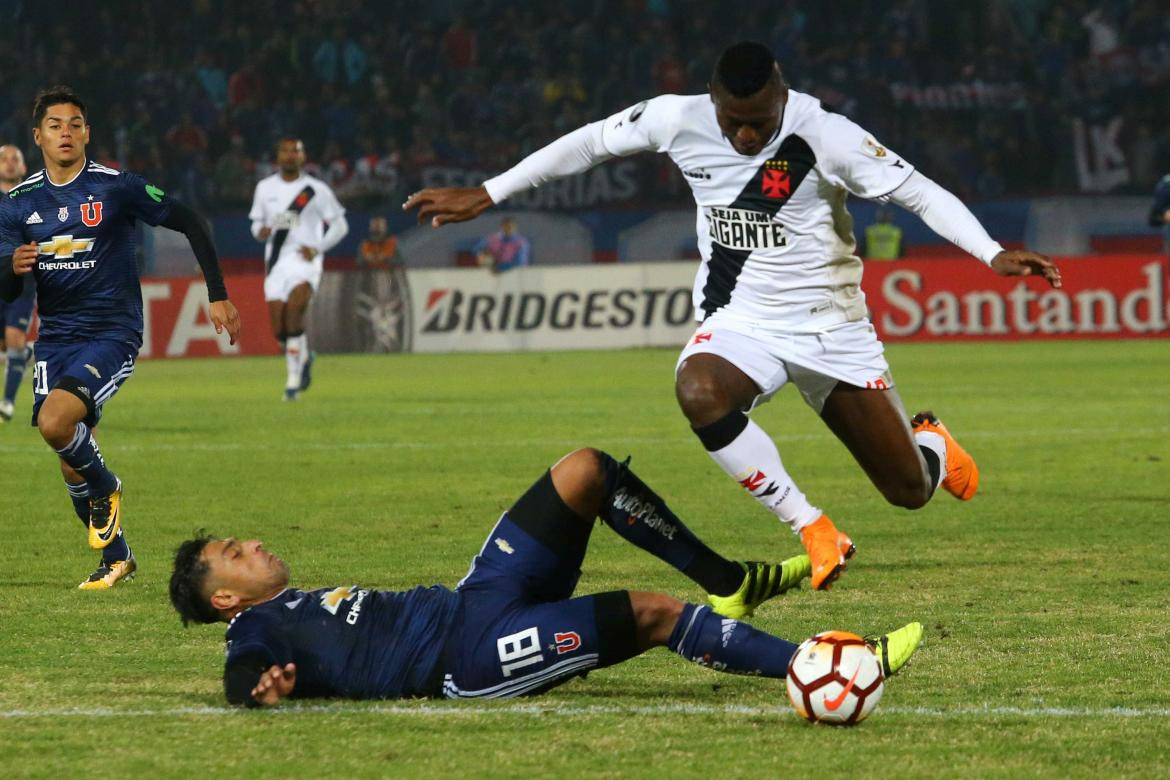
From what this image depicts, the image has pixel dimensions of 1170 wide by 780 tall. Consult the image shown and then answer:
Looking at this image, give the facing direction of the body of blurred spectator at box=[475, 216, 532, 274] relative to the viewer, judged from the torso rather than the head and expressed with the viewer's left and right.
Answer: facing the viewer

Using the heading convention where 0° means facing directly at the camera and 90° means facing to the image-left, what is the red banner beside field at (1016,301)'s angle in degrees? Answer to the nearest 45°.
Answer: approximately 0°

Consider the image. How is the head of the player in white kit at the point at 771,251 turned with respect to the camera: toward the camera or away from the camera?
toward the camera

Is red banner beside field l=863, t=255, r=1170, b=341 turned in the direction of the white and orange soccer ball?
yes

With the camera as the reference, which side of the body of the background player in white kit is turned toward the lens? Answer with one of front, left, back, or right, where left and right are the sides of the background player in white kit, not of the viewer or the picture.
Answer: front

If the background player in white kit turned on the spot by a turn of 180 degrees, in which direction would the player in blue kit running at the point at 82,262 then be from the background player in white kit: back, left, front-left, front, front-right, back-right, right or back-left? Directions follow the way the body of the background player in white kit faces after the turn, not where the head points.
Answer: back

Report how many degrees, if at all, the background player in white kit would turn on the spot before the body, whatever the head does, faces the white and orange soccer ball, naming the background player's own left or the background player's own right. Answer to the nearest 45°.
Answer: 0° — they already face it

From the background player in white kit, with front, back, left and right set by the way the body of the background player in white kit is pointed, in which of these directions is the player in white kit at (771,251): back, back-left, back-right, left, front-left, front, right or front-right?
front

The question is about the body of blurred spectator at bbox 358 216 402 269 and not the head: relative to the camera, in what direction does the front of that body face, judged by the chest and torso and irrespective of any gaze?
toward the camera

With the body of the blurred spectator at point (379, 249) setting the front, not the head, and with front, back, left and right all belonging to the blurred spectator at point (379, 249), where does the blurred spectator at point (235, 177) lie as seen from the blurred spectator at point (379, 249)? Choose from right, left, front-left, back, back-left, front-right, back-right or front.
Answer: back-right

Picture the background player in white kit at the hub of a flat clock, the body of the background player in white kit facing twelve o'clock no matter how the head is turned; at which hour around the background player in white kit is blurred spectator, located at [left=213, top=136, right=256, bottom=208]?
The blurred spectator is roughly at 6 o'clock from the background player in white kit.

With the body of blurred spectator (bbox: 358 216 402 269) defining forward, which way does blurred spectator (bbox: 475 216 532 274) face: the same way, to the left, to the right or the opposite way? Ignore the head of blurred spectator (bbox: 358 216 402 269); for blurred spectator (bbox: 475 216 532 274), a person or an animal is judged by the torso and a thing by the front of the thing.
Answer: the same way

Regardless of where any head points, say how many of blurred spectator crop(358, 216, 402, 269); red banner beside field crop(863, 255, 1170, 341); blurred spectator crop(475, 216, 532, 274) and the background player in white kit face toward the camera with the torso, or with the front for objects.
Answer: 4

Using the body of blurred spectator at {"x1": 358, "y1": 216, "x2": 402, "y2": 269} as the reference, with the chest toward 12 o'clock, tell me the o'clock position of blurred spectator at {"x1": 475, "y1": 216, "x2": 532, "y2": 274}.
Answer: blurred spectator at {"x1": 475, "y1": 216, "x2": 532, "y2": 274} is roughly at 9 o'clock from blurred spectator at {"x1": 358, "y1": 216, "x2": 402, "y2": 269}.

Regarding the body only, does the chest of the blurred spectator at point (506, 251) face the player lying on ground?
yes

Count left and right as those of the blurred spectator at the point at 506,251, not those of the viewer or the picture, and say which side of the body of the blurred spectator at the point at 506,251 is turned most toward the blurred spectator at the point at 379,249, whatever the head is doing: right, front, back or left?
right
